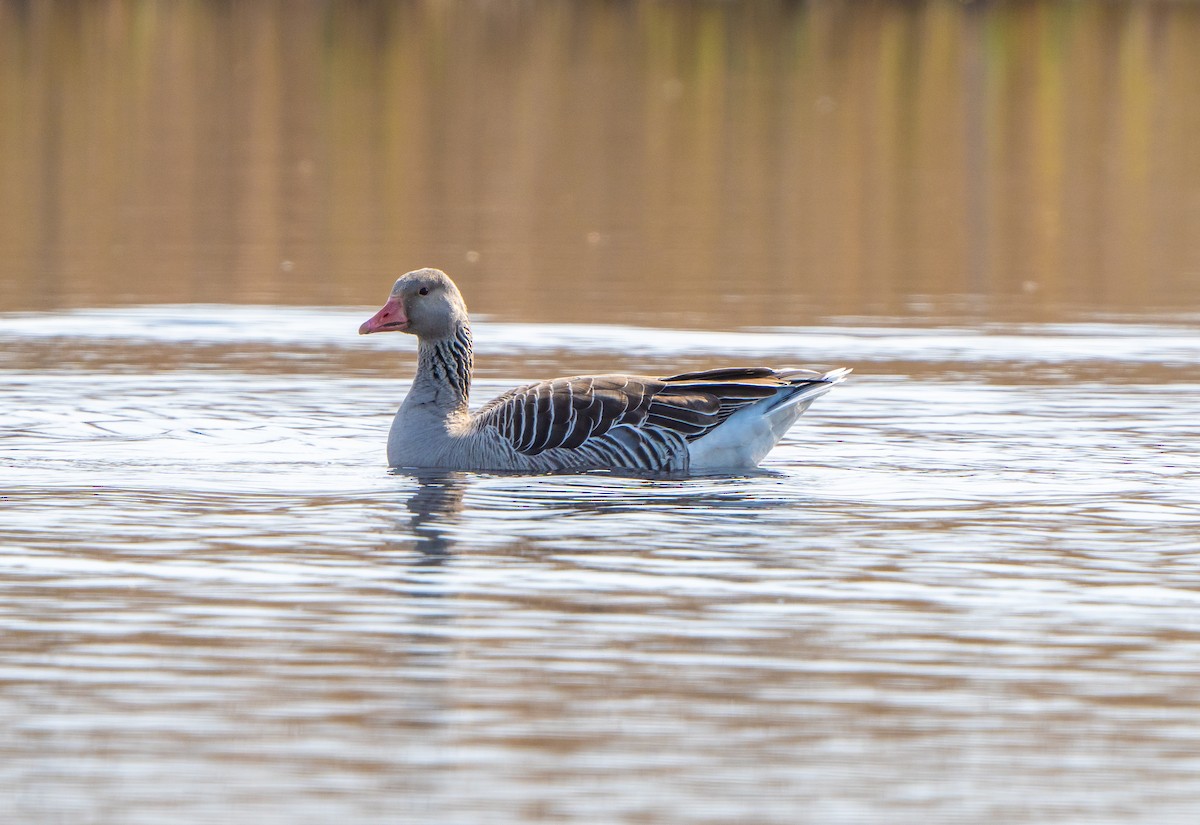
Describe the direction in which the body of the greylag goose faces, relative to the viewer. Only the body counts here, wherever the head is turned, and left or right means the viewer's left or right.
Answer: facing to the left of the viewer
